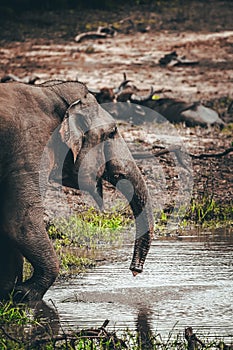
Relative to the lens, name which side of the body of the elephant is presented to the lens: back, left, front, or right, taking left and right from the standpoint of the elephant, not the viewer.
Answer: right

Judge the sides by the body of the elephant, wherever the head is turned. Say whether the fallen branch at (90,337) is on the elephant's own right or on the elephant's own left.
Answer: on the elephant's own right
